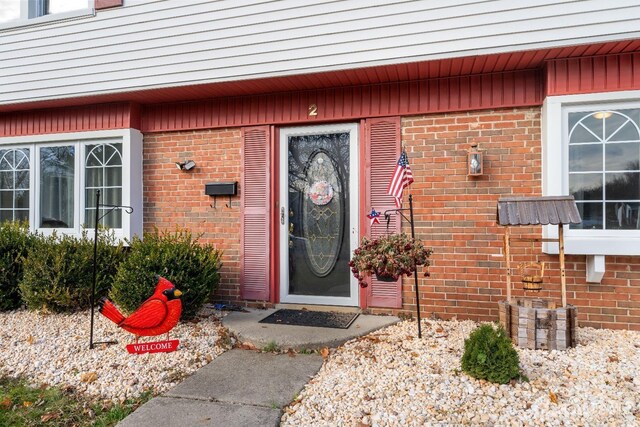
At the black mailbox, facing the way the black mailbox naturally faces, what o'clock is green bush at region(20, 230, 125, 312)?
The green bush is roughly at 3 o'clock from the black mailbox.

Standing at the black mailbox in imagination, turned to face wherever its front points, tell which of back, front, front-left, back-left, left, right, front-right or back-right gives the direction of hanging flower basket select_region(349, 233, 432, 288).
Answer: front-left

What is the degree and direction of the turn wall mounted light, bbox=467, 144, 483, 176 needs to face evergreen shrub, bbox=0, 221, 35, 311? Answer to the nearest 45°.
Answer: approximately 90° to its right

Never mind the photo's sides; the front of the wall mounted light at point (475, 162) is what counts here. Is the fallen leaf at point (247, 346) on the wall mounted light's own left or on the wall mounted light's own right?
on the wall mounted light's own right

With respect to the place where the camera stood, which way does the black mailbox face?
facing the viewer

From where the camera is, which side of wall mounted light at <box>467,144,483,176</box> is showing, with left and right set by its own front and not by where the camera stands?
front

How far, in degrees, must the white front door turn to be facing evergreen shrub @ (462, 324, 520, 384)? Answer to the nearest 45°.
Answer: approximately 45° to its left

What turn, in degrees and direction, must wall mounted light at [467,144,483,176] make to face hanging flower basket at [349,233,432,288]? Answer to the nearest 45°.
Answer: approximately 45° to its right

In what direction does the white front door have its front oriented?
toward the camera
